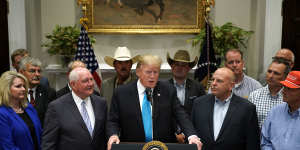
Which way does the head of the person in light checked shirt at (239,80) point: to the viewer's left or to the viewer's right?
to the viewer's left

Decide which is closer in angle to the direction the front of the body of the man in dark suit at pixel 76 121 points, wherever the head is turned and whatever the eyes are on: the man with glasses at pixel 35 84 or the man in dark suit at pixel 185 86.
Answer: the man in dark suit

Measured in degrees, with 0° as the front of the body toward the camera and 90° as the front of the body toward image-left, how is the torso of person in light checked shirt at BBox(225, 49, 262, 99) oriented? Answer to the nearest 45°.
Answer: approximately 45°

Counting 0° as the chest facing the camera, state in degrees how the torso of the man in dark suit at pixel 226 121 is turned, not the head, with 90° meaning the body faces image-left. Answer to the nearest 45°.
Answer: approximately 45°

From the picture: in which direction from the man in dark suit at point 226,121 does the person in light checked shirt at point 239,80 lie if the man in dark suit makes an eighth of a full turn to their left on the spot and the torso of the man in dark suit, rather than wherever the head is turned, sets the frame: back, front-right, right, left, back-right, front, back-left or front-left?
back

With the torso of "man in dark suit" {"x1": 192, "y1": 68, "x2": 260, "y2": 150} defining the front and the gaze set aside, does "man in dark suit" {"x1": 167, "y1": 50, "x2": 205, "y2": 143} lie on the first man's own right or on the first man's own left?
on the first man's own right

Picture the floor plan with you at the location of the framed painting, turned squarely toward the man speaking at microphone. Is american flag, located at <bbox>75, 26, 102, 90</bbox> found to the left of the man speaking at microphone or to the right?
right

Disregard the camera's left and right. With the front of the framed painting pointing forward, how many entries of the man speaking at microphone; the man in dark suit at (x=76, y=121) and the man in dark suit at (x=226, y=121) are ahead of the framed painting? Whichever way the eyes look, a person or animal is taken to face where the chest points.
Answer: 3

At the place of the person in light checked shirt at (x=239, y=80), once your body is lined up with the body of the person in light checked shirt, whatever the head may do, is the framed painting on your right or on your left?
on your right

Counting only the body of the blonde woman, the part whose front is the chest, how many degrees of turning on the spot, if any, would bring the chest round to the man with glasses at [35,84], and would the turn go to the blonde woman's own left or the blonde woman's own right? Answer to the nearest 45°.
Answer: approximately 135° to the blonde woman's own left
